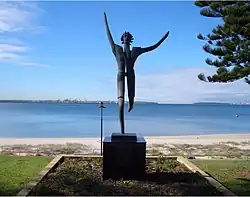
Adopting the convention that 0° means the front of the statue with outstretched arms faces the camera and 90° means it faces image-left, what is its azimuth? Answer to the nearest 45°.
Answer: approximately 0°

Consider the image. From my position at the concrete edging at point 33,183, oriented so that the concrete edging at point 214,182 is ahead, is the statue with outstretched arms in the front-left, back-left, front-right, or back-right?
front-left
